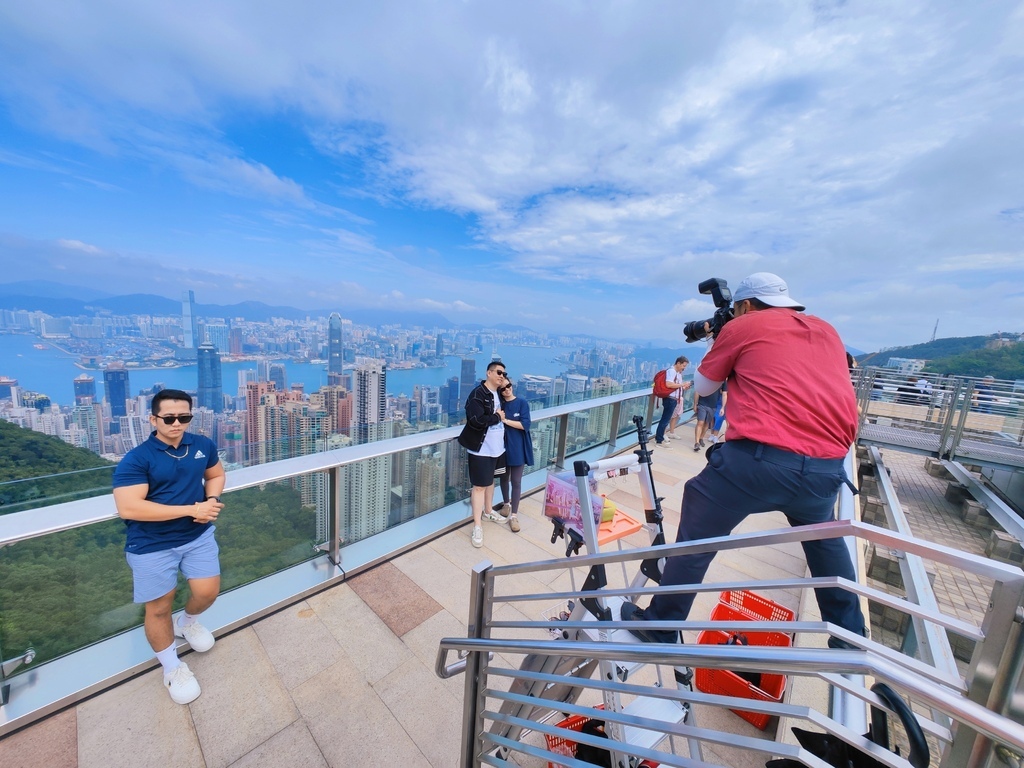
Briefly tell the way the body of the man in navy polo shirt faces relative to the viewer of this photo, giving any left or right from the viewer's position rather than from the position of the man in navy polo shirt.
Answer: facing the viewer and to the right of the viewer

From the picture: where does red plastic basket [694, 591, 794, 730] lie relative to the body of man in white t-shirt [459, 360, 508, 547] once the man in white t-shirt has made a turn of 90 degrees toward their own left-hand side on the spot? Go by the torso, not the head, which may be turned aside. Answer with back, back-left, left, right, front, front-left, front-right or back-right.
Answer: right

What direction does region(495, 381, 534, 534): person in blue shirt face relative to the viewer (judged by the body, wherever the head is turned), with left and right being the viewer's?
facing the viewer and to the left of the viewer

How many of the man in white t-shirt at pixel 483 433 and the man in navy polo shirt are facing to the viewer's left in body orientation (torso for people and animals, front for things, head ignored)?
0

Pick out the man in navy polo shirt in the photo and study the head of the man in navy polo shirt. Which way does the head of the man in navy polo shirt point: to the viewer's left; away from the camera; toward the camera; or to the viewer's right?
toward the camera

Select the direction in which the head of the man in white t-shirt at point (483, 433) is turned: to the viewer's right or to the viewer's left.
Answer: to the viewer's right

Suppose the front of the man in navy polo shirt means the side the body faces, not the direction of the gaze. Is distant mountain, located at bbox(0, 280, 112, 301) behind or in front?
behind

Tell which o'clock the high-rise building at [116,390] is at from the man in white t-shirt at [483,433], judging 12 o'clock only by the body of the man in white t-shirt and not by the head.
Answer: The high-rise building is roughly at 5 o'clock from the man in white t-shirt.

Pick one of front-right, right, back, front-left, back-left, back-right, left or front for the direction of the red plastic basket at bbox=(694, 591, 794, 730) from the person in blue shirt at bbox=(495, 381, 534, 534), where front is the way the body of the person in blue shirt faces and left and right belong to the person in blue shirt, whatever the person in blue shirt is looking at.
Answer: left

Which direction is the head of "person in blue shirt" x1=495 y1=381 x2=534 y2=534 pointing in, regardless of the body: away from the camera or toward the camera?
toward the camera

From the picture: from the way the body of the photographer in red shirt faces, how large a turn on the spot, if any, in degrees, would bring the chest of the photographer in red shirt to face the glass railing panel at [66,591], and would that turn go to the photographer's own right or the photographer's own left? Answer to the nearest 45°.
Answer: approximately 90° to the photographer's own left

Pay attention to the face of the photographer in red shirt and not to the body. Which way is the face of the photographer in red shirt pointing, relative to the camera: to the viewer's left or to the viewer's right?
to the viewer's left

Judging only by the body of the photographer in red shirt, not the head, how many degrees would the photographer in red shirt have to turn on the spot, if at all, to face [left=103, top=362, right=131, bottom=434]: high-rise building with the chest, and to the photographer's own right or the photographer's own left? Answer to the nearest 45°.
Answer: approximately 45° to the photographer's own left

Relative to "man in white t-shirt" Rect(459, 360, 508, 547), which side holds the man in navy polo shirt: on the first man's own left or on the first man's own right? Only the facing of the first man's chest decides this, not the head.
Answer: on the first man's own right

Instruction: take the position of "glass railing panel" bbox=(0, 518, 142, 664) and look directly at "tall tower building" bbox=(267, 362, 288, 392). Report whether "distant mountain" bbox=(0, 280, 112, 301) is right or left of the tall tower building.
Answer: left
